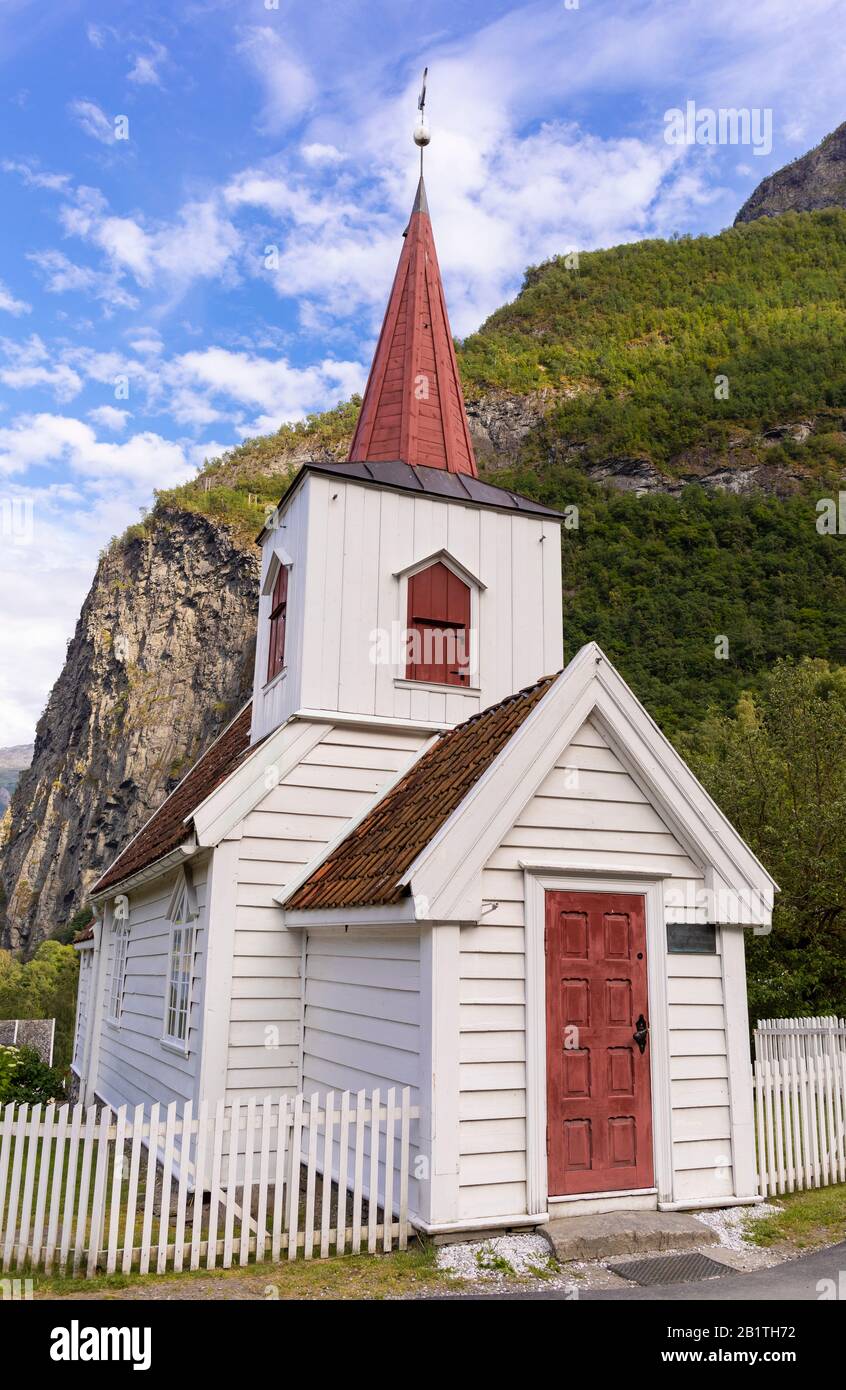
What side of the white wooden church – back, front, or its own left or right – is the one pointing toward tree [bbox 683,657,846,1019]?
left

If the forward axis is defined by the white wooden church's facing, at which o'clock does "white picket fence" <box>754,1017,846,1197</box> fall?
The white picket fence is roughly at 10 o'clock from the white wooden church.

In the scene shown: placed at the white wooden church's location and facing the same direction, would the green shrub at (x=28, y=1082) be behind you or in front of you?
behind

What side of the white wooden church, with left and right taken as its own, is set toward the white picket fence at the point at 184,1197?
right

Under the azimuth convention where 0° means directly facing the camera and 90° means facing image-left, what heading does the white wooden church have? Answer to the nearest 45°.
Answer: approximately 315°

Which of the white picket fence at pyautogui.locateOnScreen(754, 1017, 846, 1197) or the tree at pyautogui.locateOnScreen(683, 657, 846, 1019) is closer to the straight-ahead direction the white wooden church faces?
the white picket fence
